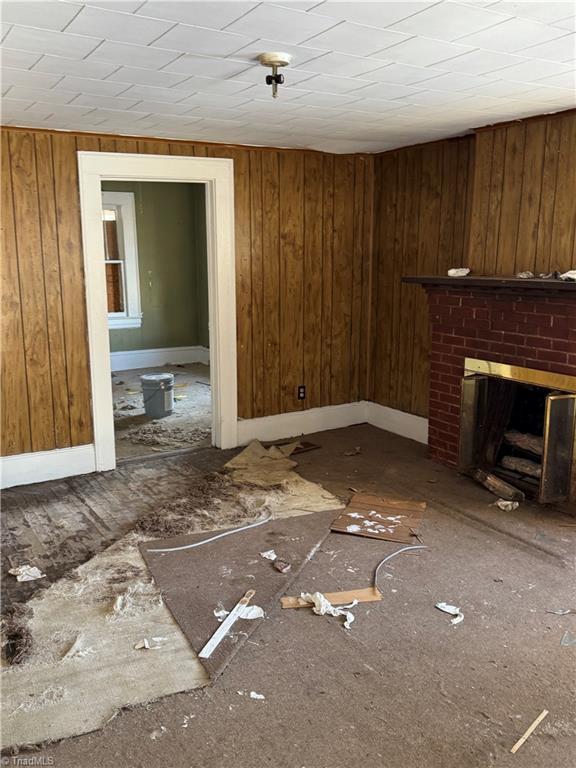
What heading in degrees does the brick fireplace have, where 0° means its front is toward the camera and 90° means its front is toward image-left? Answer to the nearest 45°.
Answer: approximately 45°

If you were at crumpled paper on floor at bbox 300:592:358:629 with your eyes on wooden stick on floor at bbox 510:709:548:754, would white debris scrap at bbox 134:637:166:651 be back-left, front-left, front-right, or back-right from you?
back-right

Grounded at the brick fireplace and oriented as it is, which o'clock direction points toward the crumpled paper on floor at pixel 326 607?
The crumpled paper on floor is roughly at 11 o'clock from the brick fireplace.

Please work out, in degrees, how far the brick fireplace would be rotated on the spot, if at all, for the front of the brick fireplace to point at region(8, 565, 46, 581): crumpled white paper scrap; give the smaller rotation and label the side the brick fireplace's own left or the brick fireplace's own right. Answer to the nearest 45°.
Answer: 0° — it already faces it

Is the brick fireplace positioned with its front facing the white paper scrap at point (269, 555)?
yes

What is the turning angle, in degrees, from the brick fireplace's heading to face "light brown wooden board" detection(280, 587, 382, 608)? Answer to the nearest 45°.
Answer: approximately 45° to its left
